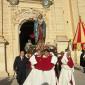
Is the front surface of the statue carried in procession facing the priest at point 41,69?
yes

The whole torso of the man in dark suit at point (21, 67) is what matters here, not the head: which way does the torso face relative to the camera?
toward the camera

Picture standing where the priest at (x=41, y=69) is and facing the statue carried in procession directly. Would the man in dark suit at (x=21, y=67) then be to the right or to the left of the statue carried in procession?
left

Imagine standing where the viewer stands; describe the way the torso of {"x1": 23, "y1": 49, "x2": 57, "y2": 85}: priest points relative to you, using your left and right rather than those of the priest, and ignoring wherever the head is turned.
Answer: facing the viewer

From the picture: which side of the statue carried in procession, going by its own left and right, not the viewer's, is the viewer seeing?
front

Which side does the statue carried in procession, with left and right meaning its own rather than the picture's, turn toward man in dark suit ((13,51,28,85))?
front

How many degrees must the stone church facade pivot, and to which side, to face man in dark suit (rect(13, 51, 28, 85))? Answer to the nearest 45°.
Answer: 0° — it already faces them

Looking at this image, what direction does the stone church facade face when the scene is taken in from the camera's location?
facing the viewer

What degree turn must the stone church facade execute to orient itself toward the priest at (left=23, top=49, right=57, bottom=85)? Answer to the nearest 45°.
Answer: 0° — it already faces them

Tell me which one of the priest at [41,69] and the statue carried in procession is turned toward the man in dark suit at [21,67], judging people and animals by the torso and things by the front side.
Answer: the statue carried in procession
